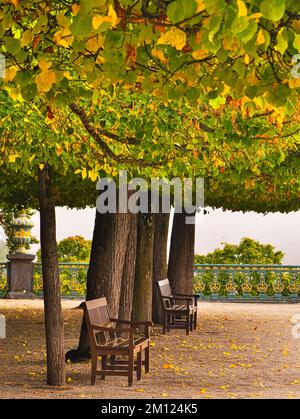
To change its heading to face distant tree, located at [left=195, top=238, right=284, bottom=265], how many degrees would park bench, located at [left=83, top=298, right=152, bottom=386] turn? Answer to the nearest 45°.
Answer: approximately 90° to its left

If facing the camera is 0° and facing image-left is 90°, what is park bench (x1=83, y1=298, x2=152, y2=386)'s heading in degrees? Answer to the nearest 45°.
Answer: approximately 270°

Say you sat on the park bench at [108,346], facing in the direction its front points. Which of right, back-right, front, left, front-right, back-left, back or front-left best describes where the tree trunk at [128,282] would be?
left

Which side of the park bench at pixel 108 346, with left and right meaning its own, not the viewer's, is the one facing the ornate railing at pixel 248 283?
left

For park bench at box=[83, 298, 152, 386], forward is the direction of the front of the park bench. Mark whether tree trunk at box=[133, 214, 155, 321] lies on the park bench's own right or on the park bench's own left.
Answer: on the park bench's own left

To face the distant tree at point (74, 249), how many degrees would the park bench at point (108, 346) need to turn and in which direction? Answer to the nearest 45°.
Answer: approximately 90° to its left

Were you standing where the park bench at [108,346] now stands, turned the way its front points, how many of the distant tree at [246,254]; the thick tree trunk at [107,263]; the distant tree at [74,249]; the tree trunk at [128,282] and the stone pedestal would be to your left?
5

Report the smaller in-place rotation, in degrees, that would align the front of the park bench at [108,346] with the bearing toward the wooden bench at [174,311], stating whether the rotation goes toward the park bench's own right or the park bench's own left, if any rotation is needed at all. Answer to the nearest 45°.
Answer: approximately 90° to the park bench's own left

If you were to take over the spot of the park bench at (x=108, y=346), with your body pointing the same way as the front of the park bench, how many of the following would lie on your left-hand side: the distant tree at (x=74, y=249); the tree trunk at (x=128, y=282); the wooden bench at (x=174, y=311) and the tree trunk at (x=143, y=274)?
4

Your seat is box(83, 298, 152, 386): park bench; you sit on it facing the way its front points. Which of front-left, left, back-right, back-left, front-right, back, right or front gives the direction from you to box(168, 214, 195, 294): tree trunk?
left

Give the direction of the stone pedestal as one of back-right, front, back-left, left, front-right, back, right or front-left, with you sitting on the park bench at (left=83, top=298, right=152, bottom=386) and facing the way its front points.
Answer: left
